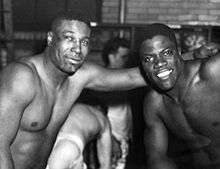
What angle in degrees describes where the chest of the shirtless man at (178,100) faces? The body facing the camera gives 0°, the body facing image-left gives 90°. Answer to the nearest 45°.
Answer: approximately 45°

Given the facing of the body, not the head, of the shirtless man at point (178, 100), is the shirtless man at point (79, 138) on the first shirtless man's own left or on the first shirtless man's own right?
on the first shirtless man's own right

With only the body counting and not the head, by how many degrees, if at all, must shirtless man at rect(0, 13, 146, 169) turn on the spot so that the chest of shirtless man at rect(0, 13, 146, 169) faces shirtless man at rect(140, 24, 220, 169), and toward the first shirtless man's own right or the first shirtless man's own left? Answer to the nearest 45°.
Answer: approximately 45° to the first shirtless man's own left
